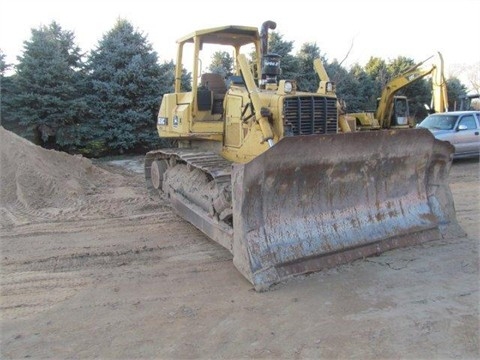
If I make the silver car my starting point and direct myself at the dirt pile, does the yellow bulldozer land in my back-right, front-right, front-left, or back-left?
front-left

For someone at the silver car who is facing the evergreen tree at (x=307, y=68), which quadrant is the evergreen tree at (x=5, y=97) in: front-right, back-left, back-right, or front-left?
front-left

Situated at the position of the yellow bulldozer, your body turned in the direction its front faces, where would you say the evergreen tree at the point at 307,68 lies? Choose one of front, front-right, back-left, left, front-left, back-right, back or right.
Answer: back-left

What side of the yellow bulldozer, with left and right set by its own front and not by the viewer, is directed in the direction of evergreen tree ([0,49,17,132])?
back

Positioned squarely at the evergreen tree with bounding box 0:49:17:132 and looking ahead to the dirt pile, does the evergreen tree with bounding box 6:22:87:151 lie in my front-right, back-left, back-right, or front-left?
front-left

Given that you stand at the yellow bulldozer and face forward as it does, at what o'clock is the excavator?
The excavator is roughly at 8 o'clock from the yellow bulldozer.

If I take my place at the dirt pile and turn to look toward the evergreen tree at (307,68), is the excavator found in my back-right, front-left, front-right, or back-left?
front-right

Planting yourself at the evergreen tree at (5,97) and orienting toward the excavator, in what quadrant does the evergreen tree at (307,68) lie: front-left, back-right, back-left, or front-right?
front-left

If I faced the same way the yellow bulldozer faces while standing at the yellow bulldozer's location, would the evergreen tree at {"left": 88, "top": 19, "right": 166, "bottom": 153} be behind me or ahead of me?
behind

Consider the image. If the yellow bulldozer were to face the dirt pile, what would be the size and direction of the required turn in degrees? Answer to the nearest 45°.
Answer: approximately 180°

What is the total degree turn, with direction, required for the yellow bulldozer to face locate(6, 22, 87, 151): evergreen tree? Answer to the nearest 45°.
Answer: approximately 180°

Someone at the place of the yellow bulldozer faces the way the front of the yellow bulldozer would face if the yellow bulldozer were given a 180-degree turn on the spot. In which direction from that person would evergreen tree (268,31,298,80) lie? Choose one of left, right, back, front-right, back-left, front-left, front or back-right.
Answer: front-right

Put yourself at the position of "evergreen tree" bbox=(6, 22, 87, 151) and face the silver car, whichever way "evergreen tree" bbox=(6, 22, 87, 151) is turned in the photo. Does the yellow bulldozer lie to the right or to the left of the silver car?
right

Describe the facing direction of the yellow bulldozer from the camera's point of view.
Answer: facing the viewer and to the right of the viewer

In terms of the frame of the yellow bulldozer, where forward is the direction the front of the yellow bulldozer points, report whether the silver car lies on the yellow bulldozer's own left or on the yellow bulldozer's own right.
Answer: on the yellow bulldozer's own left
